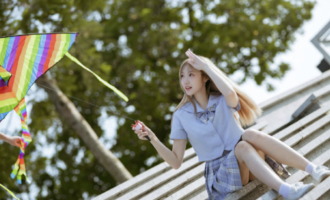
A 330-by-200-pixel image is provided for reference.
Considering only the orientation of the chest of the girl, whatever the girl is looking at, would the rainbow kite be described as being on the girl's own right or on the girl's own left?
on the girl's own right

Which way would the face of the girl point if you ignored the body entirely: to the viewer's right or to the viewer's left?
to the viewer's left

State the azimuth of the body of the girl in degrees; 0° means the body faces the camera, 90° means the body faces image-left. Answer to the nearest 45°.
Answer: approximately 0°
